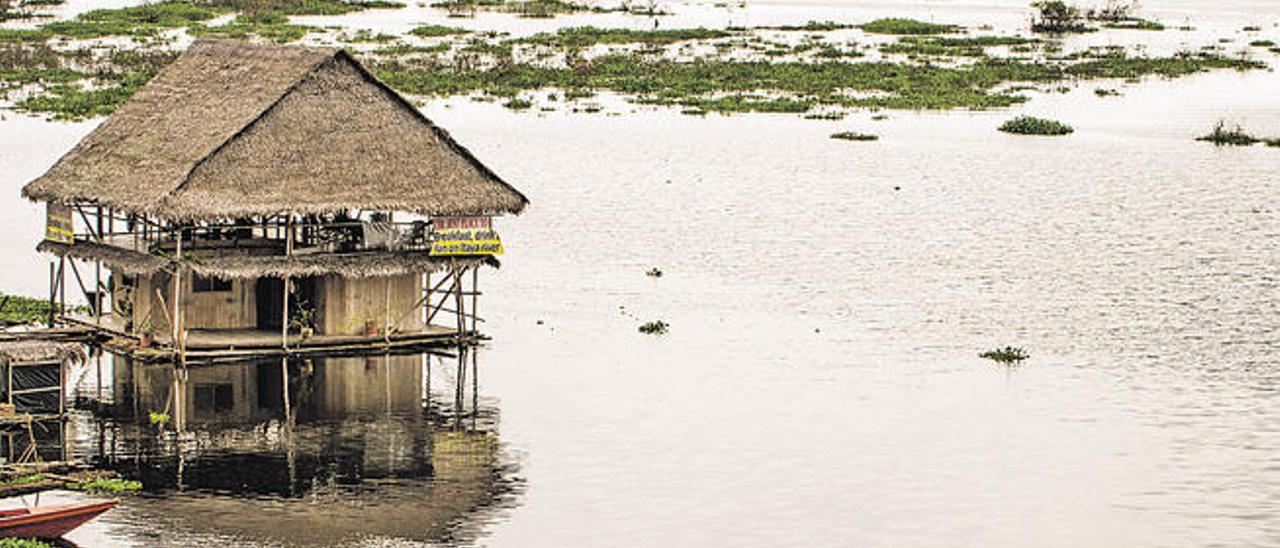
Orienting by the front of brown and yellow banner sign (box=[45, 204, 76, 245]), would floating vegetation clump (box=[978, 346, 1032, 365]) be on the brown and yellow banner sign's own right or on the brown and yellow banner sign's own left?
on the brown and yellow banner sign's own left

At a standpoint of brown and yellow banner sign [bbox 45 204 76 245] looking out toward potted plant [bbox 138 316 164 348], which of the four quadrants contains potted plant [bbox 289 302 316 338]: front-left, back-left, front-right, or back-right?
front-left

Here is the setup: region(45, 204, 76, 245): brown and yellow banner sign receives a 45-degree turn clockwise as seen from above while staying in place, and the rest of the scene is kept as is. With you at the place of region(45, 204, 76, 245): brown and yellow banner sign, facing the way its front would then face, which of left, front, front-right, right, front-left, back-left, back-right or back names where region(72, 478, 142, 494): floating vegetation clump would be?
left

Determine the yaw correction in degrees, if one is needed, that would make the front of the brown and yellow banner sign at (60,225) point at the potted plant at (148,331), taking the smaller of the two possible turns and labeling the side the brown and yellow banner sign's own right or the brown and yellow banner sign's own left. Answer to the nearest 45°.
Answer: approximately 90° to the brown and yellow banner sign's own left

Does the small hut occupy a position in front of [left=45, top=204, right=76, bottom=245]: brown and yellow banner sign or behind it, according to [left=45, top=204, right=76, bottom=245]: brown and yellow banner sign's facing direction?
in front

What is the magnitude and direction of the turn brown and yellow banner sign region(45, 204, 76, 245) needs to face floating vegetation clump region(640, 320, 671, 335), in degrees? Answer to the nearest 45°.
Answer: approximately 135° to its left

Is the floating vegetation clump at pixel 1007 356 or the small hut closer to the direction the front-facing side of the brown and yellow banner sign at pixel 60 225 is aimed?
the small hut

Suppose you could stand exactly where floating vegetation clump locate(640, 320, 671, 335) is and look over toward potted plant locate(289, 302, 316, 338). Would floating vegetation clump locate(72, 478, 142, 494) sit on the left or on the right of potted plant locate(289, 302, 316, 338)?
left

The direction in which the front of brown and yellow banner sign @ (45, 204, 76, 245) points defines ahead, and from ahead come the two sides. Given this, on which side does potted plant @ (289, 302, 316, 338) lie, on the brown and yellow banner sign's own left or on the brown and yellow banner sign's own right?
on the brown and yellow banner sign's own left

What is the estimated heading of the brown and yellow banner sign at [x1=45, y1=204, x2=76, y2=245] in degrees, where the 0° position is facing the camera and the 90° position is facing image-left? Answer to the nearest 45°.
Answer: approximately 45°
